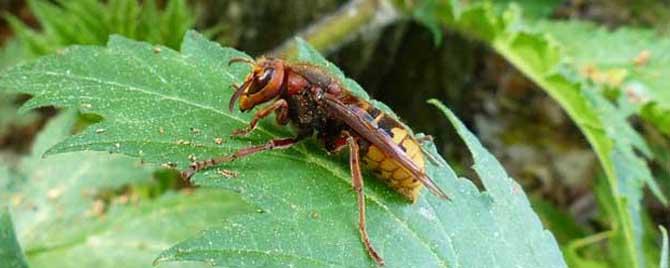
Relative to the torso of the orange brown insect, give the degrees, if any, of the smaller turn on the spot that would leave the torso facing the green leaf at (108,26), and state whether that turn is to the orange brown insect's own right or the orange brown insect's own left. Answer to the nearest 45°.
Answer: approximately 45° to the orange brown insect's own right

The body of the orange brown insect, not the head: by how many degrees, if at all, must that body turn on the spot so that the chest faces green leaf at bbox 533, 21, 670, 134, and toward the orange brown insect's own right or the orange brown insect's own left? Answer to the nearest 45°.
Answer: approximately 135° to the orange brown insect's own right

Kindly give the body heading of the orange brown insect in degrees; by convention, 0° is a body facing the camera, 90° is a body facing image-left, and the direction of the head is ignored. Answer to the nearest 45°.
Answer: approximately 90°

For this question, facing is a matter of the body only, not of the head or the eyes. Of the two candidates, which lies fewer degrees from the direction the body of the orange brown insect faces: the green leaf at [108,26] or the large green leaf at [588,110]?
the green leaf

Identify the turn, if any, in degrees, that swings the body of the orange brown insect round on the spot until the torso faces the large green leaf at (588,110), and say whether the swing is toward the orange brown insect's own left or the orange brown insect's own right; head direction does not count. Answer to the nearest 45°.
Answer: approximately 135° to the orange brown insect's own right
